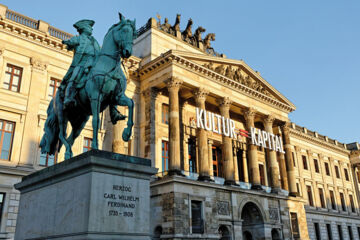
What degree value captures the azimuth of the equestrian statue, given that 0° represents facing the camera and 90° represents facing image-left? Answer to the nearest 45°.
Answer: approximately 315°

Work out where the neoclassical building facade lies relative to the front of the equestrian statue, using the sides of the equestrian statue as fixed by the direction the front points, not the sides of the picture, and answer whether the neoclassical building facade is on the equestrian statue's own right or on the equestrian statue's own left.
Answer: on the equestrian statue's own left
